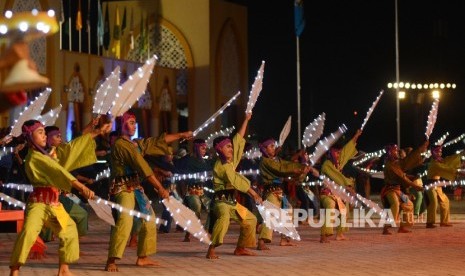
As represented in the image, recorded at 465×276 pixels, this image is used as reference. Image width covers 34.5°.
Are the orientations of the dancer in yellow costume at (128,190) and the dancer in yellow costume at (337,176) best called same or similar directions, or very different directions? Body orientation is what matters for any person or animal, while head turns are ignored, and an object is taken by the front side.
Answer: same or similar directions

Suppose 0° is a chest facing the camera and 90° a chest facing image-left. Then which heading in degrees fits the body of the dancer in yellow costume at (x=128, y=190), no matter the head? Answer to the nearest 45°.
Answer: approximately 315°

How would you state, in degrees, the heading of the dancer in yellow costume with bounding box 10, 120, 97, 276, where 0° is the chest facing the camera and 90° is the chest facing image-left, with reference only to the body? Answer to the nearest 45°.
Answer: approximately 315°

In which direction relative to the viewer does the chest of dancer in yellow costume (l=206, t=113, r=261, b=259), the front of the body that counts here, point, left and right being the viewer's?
facing the viewer and to the right of the viewer

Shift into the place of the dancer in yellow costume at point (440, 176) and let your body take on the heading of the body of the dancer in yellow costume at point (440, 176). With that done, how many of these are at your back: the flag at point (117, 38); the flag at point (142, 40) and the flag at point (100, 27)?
3

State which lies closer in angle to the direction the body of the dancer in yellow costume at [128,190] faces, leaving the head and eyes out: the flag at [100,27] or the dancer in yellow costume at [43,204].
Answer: the dancer in yellow costume

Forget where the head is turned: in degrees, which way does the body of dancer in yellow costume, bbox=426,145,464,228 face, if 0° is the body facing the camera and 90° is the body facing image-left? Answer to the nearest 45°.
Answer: approximately 315°

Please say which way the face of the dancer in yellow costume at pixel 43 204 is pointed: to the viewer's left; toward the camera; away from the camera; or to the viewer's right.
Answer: to the viewer's right
